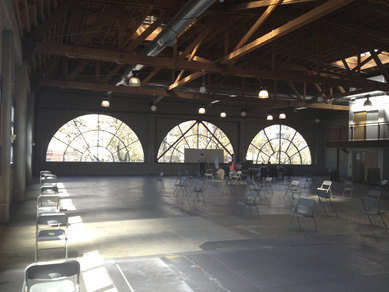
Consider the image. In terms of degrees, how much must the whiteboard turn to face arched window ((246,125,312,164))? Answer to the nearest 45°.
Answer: approximately 135° to its left

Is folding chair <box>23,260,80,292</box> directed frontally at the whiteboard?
no

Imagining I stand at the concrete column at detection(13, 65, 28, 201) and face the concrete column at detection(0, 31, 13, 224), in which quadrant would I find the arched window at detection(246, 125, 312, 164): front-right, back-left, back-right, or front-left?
back-left

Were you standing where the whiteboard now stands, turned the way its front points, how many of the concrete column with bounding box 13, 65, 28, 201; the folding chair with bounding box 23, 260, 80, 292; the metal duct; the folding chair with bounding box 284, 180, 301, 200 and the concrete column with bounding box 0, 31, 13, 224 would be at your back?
0

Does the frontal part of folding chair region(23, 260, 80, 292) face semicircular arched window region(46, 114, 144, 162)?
no

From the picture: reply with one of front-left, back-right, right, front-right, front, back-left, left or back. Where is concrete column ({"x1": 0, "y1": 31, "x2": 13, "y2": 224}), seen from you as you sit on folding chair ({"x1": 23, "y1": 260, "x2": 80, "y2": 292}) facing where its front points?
back

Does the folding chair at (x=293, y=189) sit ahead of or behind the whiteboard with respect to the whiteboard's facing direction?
ahead

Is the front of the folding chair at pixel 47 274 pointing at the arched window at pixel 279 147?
no

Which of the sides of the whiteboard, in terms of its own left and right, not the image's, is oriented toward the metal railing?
left

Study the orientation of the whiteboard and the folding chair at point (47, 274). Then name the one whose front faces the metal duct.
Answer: the whiteboard

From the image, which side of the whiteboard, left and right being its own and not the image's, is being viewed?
front

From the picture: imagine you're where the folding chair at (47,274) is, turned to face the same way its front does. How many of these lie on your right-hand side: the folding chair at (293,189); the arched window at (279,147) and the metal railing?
0

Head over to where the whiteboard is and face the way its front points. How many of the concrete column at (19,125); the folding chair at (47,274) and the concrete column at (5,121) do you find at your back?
0
